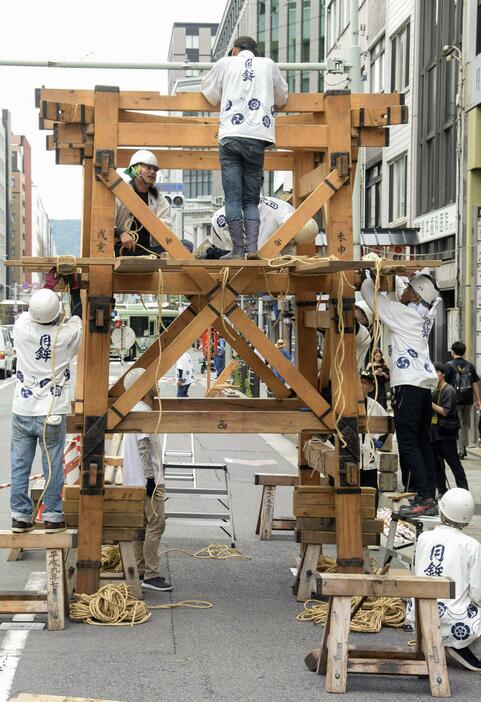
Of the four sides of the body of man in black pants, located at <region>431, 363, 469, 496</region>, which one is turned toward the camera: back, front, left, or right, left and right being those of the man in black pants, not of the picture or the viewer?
left

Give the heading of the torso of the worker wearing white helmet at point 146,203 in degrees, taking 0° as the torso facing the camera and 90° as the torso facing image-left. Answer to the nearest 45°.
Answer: approximately 315°

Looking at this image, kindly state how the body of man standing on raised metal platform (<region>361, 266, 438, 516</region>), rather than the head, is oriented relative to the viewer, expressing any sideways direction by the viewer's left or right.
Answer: facing away from the viewer and to the left of the viewer

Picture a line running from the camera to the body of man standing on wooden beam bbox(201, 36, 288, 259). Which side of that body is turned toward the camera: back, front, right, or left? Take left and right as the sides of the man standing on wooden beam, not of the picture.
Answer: back

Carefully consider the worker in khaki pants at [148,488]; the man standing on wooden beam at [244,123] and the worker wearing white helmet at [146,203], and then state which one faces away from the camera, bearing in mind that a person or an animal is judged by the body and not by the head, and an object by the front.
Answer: the man standing on wooden beam

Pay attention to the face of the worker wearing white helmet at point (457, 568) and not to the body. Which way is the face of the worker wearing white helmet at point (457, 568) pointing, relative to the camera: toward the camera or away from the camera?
away from the camera

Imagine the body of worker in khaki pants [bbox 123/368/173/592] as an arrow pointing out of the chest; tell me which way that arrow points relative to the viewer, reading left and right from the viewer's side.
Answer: facing to the right of the viewer

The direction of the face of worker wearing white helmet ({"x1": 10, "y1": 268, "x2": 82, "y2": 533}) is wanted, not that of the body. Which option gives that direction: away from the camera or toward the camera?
away from the camera

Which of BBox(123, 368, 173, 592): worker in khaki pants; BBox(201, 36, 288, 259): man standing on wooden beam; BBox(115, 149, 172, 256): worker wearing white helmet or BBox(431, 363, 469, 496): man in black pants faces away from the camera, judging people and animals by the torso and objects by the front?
the man standing on wooden beam

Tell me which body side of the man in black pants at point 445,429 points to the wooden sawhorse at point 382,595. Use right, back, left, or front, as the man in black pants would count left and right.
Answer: left

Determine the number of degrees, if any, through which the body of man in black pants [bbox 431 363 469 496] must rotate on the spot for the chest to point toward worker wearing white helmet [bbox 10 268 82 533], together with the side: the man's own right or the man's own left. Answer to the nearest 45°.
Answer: approximately 45° to the man's own left
